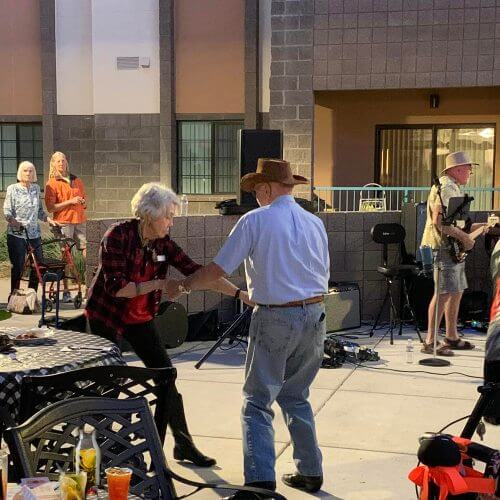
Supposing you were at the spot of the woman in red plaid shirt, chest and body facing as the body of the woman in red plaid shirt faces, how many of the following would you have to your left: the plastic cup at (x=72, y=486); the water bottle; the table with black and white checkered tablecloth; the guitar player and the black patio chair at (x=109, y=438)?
2

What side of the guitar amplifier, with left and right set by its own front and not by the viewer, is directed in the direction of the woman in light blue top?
right

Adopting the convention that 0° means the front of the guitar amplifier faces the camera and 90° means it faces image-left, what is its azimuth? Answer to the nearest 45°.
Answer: approximately 0°

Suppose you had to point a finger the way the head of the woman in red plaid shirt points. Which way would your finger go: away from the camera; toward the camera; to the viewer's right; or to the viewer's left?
to the viewer's right

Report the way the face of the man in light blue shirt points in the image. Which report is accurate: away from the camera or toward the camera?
away from the camera

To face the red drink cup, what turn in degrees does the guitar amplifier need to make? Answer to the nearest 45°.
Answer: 0° — it already faces it

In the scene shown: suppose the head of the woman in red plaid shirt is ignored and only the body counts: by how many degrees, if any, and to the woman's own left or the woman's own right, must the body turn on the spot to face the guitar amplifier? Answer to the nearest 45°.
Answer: approximately 90° to the woman's own left
